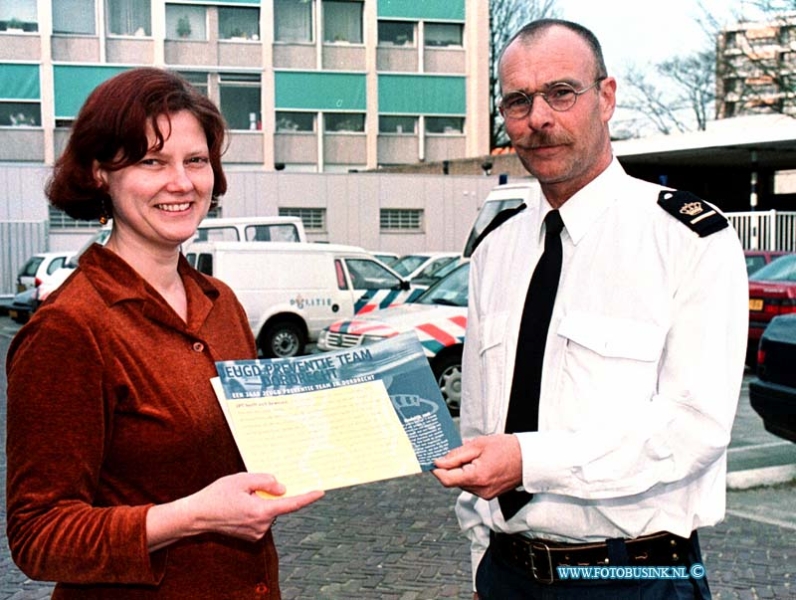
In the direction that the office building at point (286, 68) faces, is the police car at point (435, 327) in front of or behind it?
in front

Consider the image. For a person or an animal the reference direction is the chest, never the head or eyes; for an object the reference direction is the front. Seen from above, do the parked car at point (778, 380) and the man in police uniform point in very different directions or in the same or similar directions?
very different directions

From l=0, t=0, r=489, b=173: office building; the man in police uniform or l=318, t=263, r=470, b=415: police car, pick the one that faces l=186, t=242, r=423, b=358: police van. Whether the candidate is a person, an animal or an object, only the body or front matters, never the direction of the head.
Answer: the office building

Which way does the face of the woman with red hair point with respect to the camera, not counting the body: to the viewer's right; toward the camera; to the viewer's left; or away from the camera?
toward the camera

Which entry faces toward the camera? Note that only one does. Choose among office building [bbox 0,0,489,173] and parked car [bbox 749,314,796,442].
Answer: the office building

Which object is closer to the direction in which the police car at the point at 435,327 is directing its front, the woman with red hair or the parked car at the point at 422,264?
the woman with red hair

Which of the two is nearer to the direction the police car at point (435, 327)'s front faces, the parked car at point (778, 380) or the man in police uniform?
the man in police uniform

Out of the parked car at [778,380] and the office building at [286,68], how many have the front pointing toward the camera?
1

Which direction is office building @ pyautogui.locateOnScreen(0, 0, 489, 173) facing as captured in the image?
toward the camera

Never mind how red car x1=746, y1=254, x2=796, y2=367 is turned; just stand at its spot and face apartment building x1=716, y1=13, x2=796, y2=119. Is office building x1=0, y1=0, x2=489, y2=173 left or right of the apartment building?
left

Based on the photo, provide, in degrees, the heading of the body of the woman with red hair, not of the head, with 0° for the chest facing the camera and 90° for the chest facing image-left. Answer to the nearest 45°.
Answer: approximately 315°

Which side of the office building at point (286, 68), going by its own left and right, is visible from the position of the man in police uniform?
front

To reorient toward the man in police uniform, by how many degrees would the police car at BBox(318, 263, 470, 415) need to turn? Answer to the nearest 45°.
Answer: approximately 45° to its left

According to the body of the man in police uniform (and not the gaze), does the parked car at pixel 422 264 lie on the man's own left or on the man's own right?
on the man's own right
